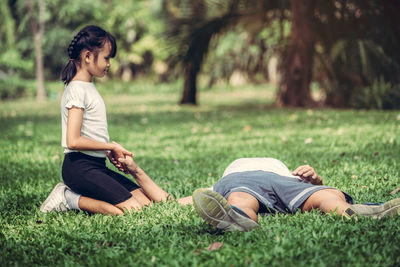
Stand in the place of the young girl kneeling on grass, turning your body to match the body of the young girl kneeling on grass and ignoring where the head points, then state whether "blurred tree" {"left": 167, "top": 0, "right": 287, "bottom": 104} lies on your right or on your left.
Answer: on your left

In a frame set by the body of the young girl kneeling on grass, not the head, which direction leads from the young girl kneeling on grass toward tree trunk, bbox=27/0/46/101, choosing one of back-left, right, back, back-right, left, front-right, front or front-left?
left

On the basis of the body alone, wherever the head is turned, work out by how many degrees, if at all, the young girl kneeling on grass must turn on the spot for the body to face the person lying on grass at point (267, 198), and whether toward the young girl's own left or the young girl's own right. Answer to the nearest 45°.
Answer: approximately 45° to the young girl's own right

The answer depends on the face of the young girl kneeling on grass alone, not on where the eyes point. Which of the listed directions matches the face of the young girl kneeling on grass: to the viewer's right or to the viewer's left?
to the viewer's right

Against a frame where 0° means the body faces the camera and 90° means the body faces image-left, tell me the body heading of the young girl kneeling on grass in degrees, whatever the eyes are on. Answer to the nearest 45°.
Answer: approximately 270°

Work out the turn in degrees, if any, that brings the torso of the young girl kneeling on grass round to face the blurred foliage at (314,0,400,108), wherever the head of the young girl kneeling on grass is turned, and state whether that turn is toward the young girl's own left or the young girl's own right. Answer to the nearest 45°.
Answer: approximately 45° to the young girl's own left

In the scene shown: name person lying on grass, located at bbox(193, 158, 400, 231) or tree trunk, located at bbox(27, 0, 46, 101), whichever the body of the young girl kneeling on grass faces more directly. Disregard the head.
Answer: the person lying on grass
